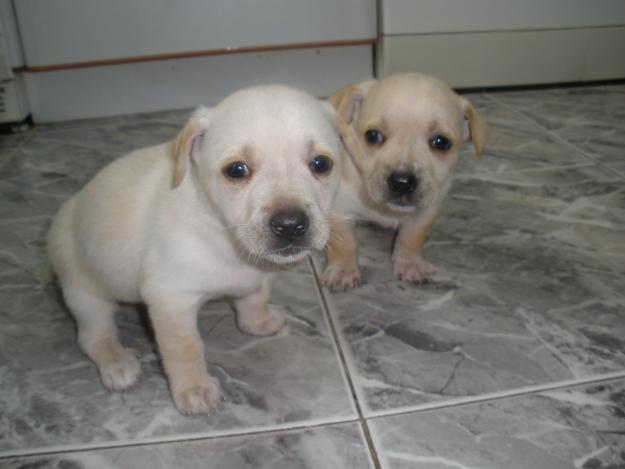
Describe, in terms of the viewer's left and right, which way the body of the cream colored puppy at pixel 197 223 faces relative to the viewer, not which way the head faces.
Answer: facing the viewer and to the right of the viewer

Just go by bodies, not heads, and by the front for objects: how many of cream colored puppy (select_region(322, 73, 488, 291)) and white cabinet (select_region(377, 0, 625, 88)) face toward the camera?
2

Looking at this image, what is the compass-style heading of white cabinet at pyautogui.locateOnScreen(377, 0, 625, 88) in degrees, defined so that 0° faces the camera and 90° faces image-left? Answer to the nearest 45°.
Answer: approximately 0°

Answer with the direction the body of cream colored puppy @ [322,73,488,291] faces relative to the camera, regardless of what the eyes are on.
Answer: toward the camera

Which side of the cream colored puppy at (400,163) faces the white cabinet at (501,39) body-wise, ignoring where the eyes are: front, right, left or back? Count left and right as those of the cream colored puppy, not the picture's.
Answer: back

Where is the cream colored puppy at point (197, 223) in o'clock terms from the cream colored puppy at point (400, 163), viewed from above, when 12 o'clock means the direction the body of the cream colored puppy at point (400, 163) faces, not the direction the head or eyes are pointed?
the cream colored puppy at point (197, 223) is roughly at 1 o'clock from the cream colored puppy at point (400, 163).

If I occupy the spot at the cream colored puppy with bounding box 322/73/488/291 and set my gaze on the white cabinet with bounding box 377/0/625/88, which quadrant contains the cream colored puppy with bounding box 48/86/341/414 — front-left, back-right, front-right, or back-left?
back-left

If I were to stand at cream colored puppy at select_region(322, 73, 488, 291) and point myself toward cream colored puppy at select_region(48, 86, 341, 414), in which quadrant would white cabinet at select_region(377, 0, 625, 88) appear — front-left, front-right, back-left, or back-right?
back-right

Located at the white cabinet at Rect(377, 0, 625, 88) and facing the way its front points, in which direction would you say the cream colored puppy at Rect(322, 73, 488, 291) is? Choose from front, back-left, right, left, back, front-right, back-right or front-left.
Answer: front

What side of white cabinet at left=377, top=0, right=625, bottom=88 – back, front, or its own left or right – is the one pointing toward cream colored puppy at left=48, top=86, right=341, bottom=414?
front

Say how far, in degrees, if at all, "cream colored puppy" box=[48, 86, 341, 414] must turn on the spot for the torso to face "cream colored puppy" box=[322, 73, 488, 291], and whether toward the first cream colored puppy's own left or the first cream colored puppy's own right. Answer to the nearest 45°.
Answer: approximately 90° to the first cream colored puppy's own left
